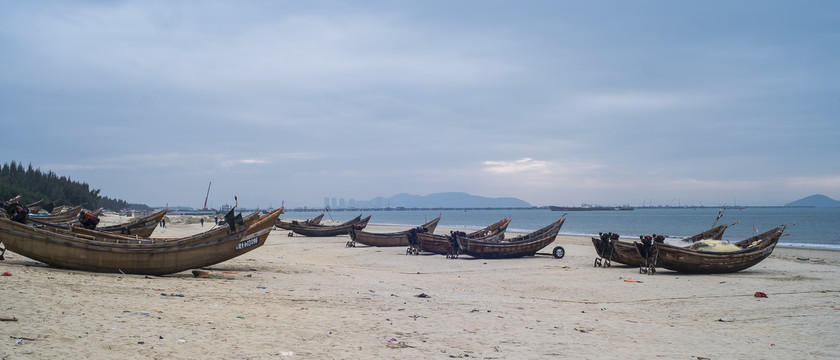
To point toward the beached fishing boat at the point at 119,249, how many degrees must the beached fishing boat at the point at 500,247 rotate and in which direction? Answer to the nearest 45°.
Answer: approximately 135° to its right

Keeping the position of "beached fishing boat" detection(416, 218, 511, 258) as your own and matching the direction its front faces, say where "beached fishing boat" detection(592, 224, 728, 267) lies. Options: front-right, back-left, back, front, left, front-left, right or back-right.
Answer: front-right

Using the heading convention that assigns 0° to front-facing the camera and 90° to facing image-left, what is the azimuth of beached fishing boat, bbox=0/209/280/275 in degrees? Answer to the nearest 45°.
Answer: approximately 270°

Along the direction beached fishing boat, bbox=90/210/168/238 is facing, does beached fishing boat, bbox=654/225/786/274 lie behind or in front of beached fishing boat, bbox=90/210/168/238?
in front

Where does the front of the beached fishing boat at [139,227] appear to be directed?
to the viewer's right

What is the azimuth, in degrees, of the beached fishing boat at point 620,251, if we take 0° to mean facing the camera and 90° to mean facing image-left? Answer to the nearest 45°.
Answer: approximately 270°

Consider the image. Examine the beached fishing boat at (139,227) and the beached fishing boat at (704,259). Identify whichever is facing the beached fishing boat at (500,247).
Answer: the beached fishing boat at (139,227)

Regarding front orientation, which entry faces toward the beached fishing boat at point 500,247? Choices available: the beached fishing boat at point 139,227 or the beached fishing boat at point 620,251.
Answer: the beached fishing boat at point 139,227

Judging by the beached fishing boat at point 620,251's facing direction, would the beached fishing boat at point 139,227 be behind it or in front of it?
behind

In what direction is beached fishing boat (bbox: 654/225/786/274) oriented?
to the viewer's right

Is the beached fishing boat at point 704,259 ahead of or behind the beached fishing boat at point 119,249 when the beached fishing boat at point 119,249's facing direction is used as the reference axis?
ahead

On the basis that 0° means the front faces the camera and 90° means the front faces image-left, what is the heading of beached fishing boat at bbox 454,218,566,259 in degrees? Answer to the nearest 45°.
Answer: approximately 270°

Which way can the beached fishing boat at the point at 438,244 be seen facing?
to the viewer's right

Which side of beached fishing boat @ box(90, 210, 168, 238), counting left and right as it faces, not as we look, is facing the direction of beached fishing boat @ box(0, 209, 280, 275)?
right
